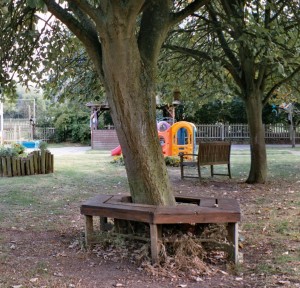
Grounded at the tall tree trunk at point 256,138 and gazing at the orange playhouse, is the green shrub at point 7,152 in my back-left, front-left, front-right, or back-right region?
front-left

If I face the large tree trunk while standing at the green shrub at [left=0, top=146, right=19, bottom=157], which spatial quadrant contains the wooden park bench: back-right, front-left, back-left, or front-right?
front-left

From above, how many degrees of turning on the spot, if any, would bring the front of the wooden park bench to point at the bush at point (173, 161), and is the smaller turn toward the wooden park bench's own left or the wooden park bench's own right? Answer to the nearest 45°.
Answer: approximately 45° to the wooden park bench's own right

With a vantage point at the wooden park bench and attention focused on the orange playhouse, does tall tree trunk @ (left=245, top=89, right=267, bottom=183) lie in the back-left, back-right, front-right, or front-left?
back-right

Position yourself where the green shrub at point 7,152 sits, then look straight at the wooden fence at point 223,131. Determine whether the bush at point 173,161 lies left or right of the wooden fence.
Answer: right
